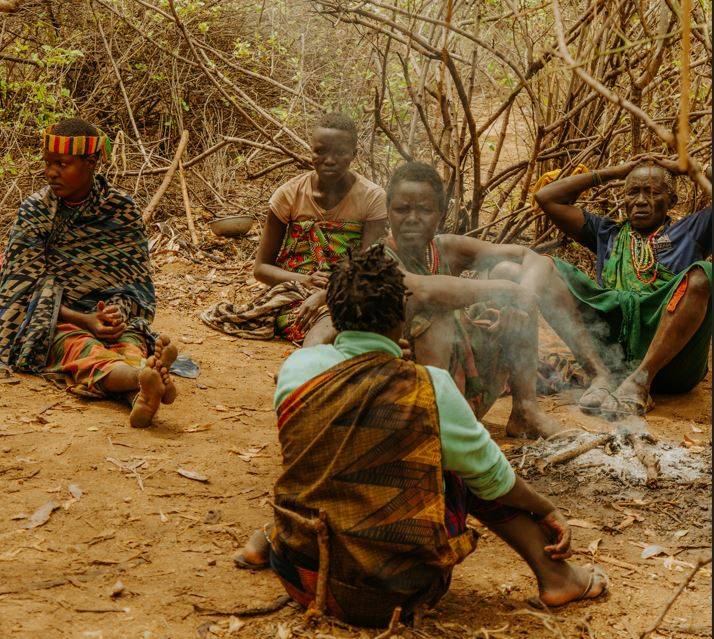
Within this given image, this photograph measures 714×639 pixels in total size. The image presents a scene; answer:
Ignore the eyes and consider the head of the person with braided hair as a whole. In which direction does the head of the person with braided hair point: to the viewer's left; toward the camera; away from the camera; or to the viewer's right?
away from the camera

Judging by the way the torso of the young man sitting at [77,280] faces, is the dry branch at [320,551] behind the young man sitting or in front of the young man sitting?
in front

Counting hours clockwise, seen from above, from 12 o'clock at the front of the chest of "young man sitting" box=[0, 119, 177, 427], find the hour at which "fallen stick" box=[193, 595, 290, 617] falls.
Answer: The fallen stick is roughly at 1 o'clock from the young man sitting.

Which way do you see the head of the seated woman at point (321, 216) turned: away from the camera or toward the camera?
toward the camera

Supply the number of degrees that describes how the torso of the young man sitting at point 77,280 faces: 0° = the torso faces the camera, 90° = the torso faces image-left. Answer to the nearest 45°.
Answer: approximately 315°

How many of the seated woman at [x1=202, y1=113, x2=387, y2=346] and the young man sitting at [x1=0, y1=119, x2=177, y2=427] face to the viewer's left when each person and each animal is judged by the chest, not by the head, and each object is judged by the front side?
0

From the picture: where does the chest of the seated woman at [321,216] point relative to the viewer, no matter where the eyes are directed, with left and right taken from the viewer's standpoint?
facing the viewer

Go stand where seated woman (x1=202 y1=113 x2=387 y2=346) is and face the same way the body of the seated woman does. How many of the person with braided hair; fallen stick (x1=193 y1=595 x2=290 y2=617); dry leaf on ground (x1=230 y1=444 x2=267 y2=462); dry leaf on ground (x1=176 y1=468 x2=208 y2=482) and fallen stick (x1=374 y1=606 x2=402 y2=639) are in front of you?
5

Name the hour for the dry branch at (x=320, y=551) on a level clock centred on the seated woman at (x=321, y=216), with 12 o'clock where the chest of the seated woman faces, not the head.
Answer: The dry branch is roughly at 12 o'clock from the seated woman.

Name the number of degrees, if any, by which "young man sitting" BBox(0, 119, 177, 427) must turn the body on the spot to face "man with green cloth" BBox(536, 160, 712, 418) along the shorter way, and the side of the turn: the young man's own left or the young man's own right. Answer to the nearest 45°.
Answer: approximately 45° to the young man's own left

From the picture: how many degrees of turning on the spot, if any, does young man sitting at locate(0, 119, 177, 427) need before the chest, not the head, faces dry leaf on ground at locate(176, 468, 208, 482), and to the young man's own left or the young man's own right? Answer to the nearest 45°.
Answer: approximately 45° to the young man's own right

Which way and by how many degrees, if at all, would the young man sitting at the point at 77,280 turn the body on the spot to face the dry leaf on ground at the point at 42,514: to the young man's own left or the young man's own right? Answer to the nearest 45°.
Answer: approximately 45° to the young man's own right

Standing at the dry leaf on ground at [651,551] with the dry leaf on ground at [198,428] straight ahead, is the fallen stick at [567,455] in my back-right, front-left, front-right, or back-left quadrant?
front-right

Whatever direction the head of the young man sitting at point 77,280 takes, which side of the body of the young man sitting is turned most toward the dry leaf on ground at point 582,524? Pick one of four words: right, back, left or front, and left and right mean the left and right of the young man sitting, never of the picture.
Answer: front

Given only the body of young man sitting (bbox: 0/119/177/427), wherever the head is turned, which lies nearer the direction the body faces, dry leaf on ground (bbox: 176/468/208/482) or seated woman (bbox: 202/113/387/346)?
the dry leaf on ground

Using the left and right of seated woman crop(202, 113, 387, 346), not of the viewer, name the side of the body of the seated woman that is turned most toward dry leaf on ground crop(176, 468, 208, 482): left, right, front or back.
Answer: front
